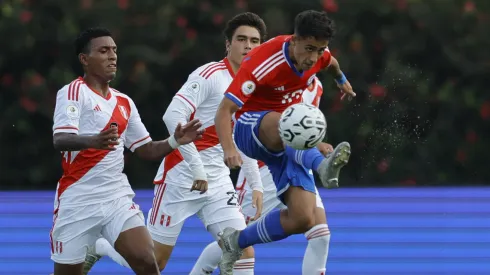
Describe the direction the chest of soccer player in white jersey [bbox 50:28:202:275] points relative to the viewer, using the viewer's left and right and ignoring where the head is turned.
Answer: facing the viewer and to the right of the viewer

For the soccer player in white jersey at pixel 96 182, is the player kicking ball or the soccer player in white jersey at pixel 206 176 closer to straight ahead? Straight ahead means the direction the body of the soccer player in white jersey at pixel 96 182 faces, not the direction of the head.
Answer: the player kicking ball

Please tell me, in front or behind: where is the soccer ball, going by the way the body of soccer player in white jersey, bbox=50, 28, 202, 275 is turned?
in front

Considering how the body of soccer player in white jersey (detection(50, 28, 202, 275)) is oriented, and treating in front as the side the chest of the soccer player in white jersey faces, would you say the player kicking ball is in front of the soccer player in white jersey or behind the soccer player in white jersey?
in front

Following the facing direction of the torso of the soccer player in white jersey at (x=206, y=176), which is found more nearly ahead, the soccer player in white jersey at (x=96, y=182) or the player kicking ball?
the player kicking ball

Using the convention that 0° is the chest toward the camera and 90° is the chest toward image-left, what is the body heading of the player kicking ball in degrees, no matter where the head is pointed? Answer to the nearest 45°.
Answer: approximately 315°

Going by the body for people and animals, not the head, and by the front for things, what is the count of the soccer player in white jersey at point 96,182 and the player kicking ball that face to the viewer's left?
0
